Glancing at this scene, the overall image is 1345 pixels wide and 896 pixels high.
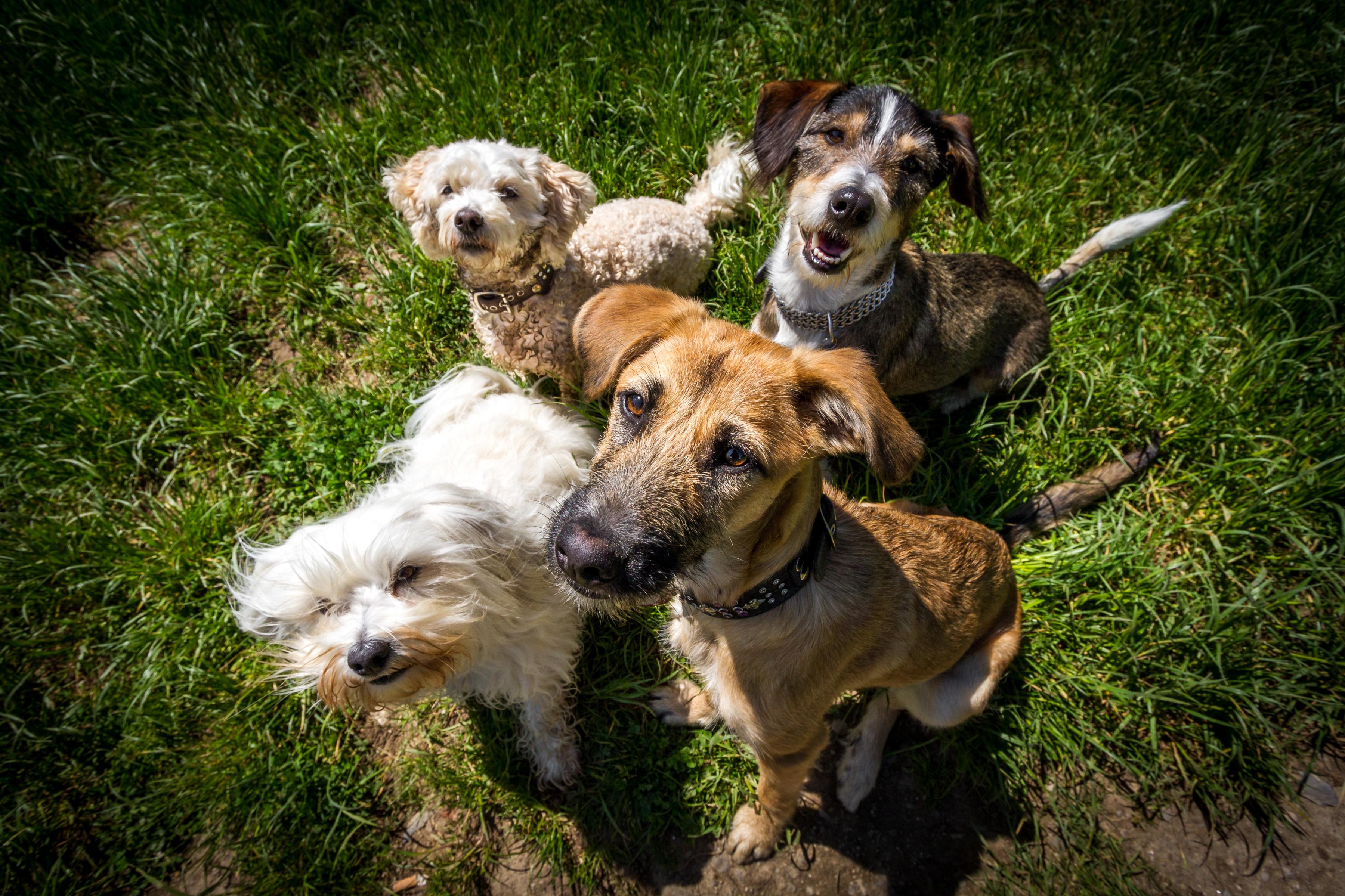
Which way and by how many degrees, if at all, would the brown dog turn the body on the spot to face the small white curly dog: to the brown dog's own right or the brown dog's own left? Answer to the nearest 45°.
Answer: approximately 90° to the brown dog's own right

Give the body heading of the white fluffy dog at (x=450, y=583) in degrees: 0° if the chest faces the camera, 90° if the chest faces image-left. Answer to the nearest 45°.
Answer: approximately 0°

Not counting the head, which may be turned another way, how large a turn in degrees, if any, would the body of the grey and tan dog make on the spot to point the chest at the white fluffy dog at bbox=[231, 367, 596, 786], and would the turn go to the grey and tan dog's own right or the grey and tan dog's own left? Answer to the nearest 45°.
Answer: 0° — it already faces it

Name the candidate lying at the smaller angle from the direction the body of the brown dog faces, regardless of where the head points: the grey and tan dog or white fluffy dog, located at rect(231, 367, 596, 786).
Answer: the white fluffy dog

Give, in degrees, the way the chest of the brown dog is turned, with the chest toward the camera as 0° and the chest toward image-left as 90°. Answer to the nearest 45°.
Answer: approximately 45°

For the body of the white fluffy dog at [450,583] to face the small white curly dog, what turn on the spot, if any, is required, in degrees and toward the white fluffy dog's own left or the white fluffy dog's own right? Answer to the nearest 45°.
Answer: approximately 135° to the white fluffy dog's own left
